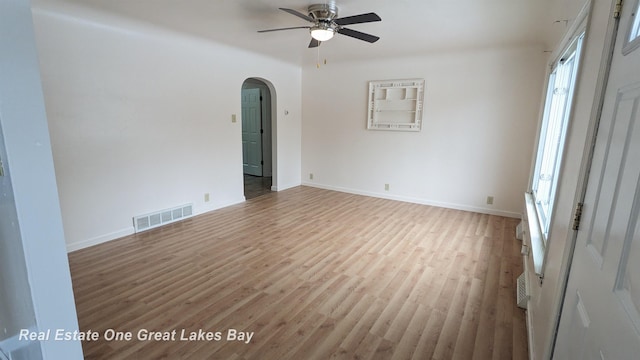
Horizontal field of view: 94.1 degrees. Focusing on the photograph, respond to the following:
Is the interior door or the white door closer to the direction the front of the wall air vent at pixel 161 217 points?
the white door

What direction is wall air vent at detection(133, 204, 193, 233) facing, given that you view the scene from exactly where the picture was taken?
facing the viewer and to the right of the viewer

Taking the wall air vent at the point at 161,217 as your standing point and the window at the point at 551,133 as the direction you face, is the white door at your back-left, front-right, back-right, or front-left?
front-right

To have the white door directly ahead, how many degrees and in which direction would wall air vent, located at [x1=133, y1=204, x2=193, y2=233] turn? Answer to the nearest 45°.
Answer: approximately 45° to its right

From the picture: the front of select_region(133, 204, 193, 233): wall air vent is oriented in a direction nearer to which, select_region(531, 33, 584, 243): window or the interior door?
the window

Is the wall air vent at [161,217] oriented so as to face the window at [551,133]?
yes

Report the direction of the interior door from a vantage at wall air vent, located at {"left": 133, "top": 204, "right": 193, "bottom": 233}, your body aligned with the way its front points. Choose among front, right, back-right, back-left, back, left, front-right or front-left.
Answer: left

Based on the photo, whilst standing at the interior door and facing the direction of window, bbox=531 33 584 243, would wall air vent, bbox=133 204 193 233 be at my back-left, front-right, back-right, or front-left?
front-right

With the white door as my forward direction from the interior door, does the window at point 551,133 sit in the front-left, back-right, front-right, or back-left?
front-left

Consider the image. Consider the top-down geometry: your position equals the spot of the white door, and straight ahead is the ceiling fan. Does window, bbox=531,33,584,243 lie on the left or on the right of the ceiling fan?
right

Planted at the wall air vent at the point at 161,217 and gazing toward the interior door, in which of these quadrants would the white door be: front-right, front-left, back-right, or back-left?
back-right
